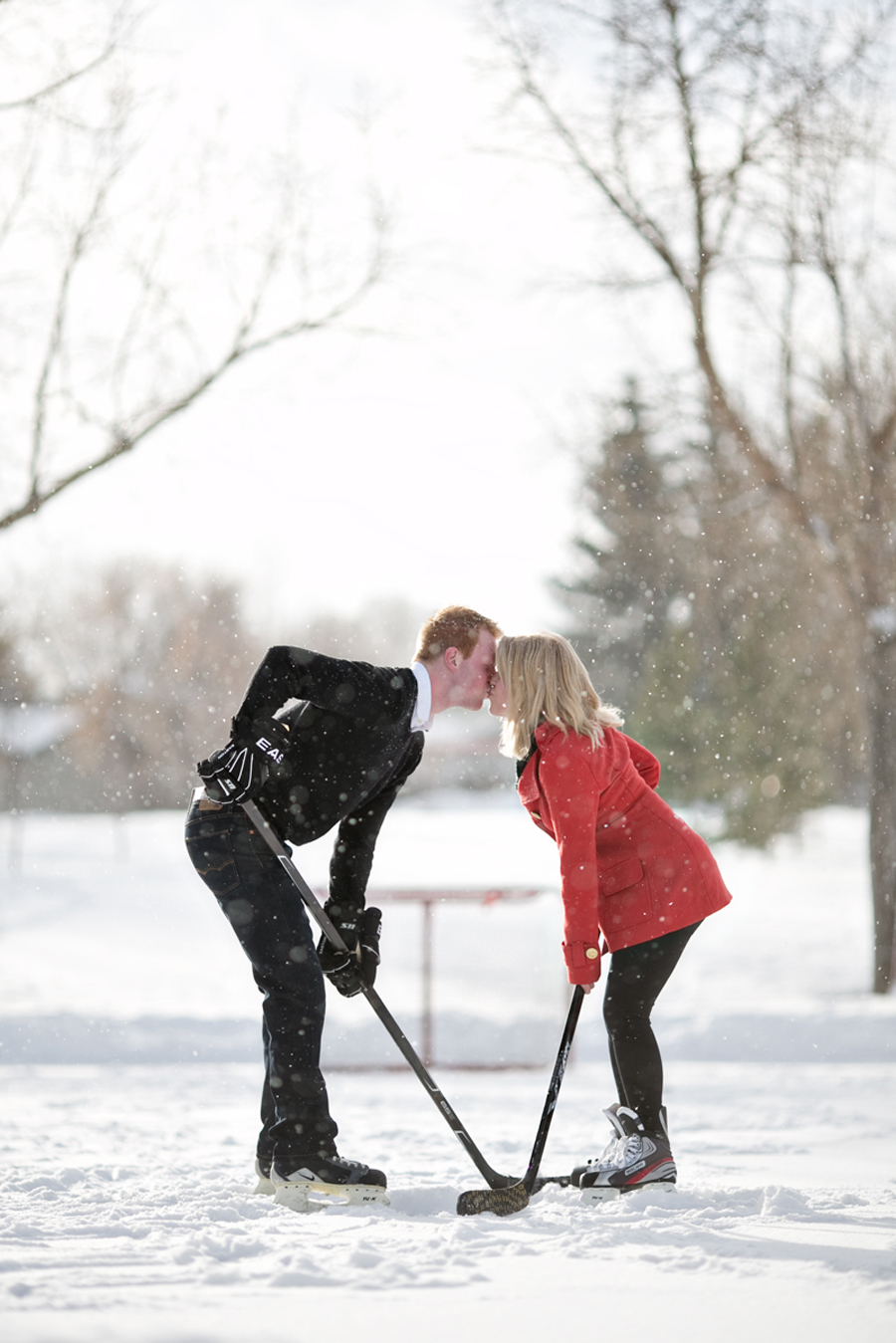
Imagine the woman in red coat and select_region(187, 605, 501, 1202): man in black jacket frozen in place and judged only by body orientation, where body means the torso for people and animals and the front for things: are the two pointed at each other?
yes

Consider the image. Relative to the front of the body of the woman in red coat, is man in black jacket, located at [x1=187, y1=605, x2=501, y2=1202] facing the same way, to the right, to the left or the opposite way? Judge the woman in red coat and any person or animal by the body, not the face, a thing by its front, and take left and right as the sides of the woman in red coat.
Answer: the opposite way

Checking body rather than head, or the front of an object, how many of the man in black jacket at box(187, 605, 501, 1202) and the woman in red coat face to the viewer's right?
1

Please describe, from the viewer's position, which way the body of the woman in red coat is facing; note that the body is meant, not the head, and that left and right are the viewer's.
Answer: facing to the left of the viewer

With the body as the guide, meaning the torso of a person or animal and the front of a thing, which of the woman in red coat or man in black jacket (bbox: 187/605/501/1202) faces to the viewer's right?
the man in black jacket

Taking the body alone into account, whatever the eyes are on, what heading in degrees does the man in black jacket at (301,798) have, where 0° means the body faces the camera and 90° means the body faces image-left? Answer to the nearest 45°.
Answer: approximately 270°

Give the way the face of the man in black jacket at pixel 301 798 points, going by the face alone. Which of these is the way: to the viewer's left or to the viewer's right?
to the viewer's right
